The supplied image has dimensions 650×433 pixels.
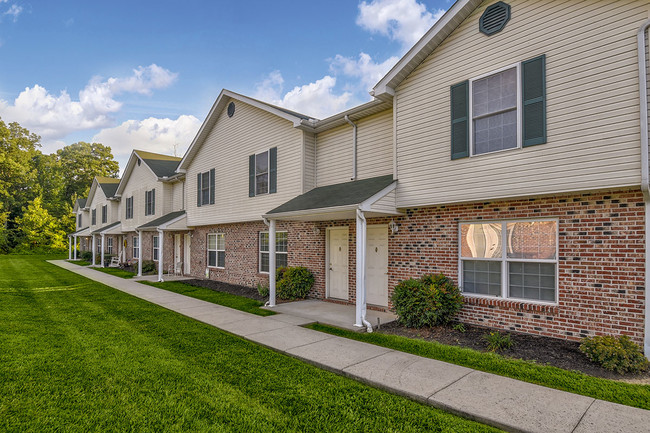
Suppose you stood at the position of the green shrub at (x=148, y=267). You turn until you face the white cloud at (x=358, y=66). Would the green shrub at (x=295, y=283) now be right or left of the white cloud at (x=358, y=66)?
right

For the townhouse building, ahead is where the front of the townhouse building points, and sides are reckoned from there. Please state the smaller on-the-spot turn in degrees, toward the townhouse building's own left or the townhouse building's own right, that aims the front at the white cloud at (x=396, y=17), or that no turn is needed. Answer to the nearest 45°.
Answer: approximately 135° to the townhouse building's own right

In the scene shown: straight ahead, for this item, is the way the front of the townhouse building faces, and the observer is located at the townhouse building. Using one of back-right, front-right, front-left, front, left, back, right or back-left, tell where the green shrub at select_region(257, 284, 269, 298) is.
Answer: right

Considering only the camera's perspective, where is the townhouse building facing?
facing the viewer and to the left of the viewer

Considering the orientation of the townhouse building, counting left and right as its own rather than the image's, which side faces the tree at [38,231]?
right

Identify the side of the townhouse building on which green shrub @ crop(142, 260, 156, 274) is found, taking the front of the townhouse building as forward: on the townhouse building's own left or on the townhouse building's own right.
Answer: on the townhouse building's own right

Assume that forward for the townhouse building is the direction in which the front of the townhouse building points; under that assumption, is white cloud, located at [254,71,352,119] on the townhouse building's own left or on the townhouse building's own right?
on the townhouse building's own right

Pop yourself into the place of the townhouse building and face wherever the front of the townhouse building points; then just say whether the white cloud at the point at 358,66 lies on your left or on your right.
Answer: on your right
